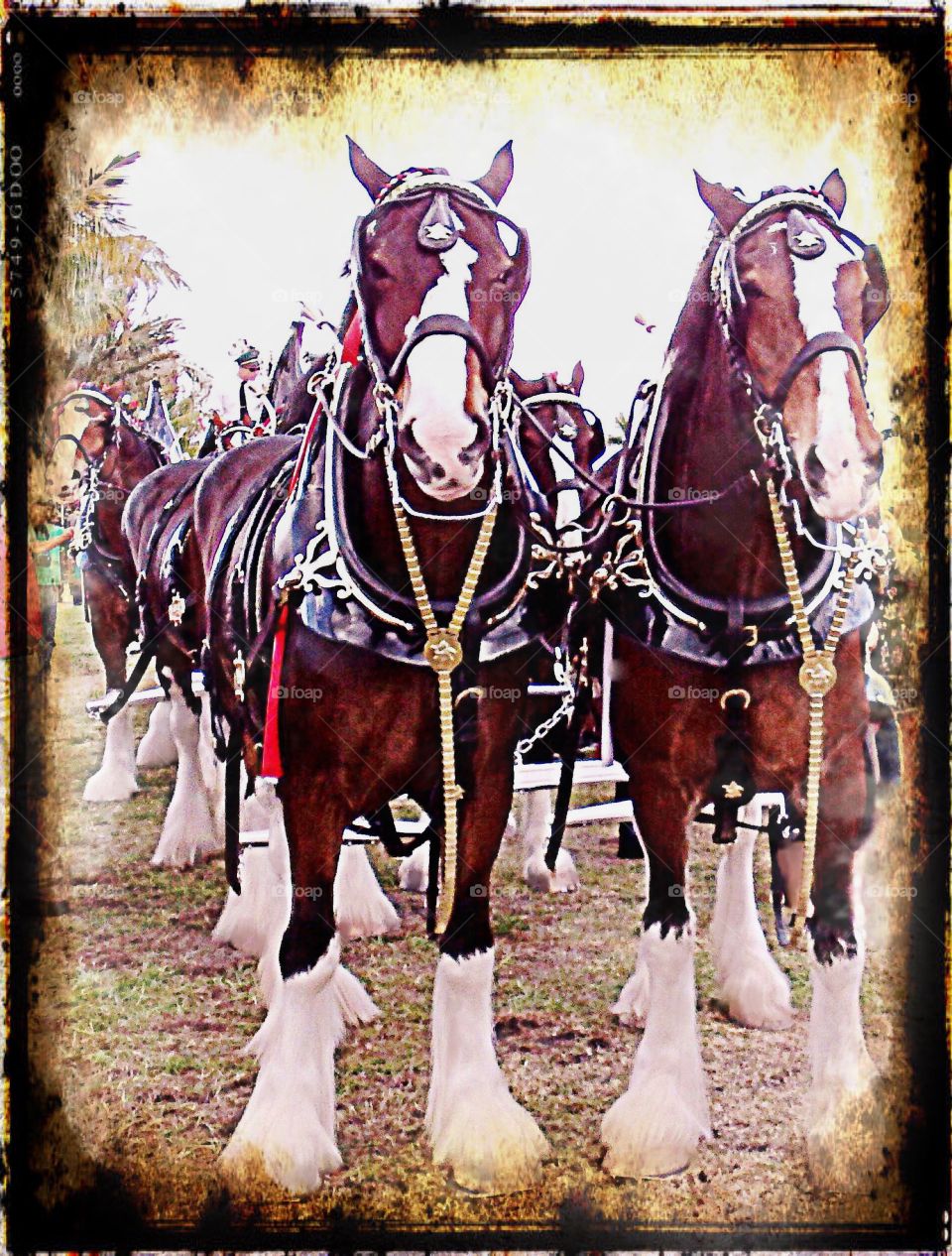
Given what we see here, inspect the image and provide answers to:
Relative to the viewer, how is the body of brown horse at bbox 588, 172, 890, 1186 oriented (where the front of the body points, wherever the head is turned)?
toward the camera

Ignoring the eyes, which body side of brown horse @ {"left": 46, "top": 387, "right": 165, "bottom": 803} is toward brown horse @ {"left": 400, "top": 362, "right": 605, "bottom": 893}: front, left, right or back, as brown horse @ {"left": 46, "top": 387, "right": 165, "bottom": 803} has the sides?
left

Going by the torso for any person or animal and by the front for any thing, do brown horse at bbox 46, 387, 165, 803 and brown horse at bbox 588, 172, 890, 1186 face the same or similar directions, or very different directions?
same or similar directions

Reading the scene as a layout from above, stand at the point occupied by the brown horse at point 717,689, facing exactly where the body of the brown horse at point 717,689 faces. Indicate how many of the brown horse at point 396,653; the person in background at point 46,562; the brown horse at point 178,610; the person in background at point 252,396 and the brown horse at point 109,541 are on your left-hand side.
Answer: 0

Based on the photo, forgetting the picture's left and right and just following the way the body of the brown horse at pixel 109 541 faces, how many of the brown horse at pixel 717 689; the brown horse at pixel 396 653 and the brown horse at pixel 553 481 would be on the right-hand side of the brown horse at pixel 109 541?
0

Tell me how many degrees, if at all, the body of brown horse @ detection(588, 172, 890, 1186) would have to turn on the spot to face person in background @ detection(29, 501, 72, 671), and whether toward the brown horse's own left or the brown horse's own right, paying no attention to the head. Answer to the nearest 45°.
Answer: approximately 90° to the brown horse's own right

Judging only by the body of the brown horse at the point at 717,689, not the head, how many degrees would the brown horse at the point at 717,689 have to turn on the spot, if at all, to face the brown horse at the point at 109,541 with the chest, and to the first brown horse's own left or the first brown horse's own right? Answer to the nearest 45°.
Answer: approximately 90° to the first brown horse's own right

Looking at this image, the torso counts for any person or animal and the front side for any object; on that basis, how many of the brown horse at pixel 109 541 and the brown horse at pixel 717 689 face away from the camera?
0

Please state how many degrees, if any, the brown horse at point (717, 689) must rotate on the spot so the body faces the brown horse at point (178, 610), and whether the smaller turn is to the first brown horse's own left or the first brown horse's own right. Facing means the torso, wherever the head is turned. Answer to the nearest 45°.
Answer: approximately 90° to the first brown horse's own right

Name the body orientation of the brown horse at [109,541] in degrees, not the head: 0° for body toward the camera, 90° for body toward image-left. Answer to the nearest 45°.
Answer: approximately 45°
